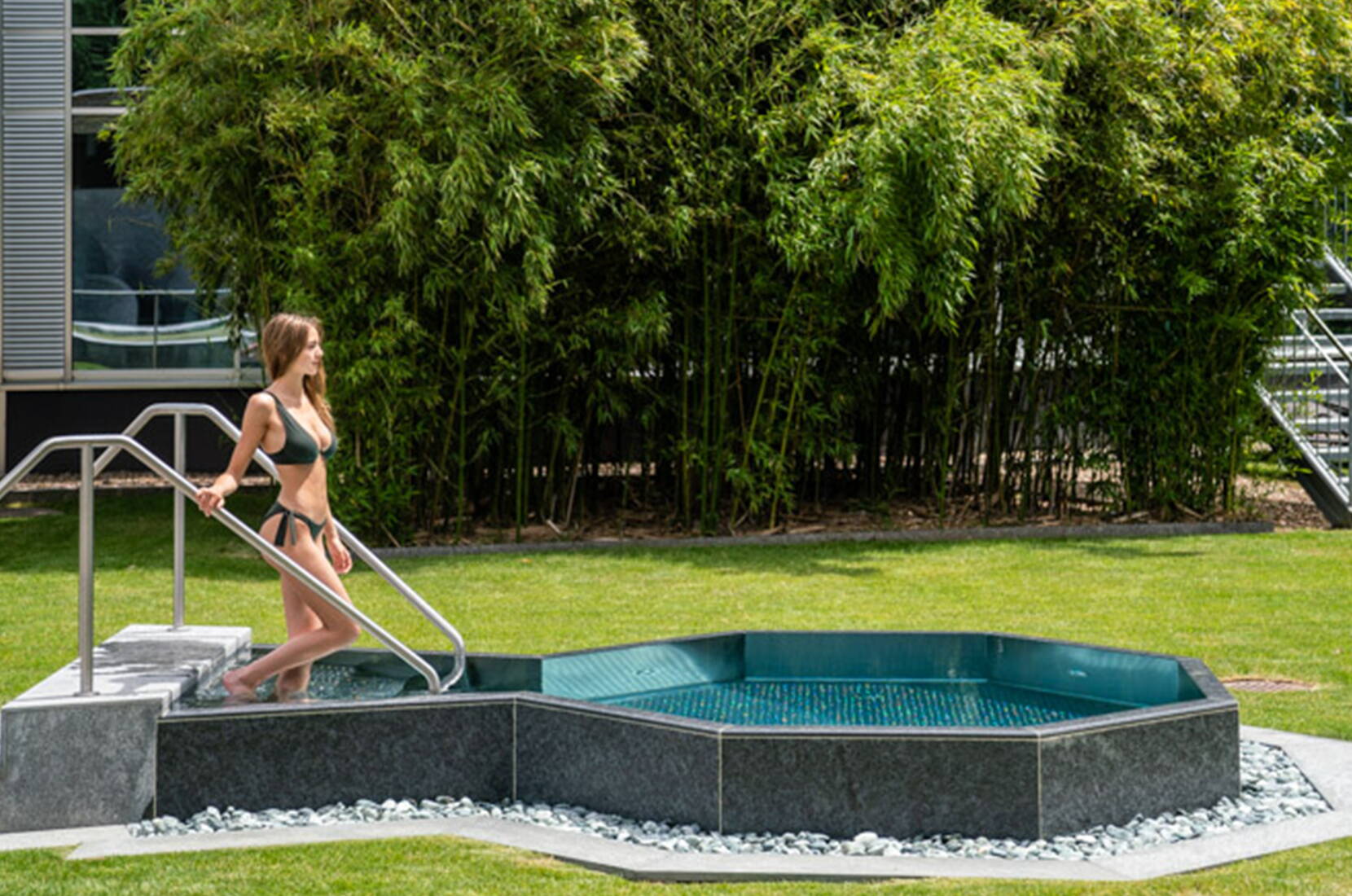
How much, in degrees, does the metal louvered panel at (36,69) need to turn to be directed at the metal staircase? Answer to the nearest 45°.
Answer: approximately 45° to its left

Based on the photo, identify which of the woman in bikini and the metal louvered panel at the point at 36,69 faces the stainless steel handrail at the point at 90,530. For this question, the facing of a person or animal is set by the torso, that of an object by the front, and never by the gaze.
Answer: the metal louvered panel

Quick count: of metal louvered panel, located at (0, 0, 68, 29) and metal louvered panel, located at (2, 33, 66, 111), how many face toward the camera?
2

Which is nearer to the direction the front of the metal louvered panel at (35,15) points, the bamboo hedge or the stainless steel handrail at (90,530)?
the stainless steel handrail

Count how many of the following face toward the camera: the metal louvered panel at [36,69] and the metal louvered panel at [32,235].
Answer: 2

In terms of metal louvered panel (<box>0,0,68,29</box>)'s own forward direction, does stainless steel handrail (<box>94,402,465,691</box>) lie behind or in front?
in front

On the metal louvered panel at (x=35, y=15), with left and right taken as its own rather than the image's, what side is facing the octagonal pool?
front

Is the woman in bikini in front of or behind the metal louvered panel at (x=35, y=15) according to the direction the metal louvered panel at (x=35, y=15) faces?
in front

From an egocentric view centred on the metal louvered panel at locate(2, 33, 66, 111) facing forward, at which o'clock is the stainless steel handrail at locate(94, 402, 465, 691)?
The stainless steel handrail is roughly at 12 o'clock from the metal louvered panel.

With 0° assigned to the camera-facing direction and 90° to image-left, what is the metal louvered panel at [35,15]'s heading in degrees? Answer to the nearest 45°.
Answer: approximately 0°

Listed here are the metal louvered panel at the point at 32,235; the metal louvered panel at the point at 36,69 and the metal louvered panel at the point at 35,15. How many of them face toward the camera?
3

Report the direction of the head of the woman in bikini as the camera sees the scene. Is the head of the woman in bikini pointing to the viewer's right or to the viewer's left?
to the viewer's right

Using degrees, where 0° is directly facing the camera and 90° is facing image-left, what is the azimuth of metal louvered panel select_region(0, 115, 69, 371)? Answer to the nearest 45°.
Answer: approximately 0°

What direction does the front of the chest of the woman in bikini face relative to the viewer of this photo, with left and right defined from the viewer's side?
facing the viewer and to the right of the viewer

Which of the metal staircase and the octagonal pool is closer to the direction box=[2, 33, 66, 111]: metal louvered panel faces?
the octagonal pool
